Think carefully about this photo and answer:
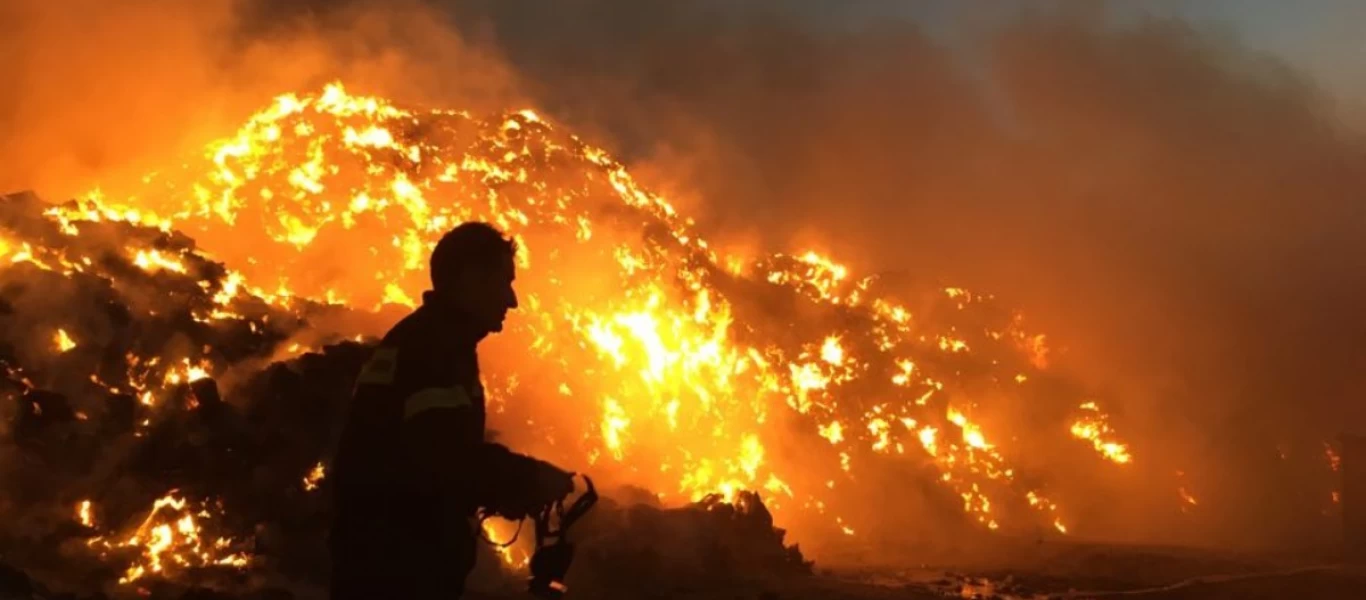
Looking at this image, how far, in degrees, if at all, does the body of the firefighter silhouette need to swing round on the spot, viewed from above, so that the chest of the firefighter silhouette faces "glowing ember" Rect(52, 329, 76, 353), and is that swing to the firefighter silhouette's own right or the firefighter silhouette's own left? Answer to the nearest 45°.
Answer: approximately 135° to the firefighter silhouette's own left

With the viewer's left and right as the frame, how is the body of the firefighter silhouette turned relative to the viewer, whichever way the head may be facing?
facing to the right of the viewer

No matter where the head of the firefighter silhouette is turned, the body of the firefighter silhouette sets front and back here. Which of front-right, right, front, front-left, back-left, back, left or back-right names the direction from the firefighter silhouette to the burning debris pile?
left

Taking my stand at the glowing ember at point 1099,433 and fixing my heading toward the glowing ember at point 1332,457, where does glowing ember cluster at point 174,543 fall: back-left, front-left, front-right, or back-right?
back-right

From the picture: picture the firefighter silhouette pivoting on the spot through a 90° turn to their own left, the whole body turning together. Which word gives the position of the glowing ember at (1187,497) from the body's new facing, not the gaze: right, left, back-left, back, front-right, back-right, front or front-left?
front-right

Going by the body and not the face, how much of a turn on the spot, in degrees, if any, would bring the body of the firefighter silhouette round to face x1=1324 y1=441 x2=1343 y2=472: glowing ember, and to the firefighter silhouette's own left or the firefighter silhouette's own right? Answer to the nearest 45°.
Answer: approximately 45° to the firefighter silhouette's own left
